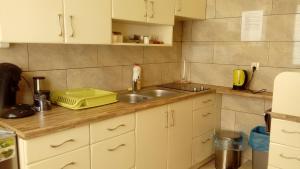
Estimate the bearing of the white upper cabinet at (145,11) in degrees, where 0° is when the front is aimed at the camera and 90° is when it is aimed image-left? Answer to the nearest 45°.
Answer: approximately 315°

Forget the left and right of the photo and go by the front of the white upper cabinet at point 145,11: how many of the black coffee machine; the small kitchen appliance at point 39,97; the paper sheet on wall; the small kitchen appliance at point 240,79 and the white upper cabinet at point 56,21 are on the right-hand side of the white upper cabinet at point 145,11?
3

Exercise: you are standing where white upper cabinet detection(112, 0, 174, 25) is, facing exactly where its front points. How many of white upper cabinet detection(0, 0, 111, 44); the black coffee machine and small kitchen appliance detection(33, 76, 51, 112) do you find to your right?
3

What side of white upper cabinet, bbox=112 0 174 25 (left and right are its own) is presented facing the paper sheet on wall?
left

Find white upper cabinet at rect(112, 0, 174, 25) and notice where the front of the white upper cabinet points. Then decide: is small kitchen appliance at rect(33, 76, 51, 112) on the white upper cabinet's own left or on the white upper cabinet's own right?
on the white upper cabinet's own right

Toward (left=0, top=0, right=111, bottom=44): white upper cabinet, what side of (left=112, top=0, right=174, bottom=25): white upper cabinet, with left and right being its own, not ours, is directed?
right

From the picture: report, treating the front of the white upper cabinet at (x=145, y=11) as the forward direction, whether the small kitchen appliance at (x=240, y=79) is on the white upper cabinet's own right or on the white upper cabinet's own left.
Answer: on the white upper cabinet's own left
